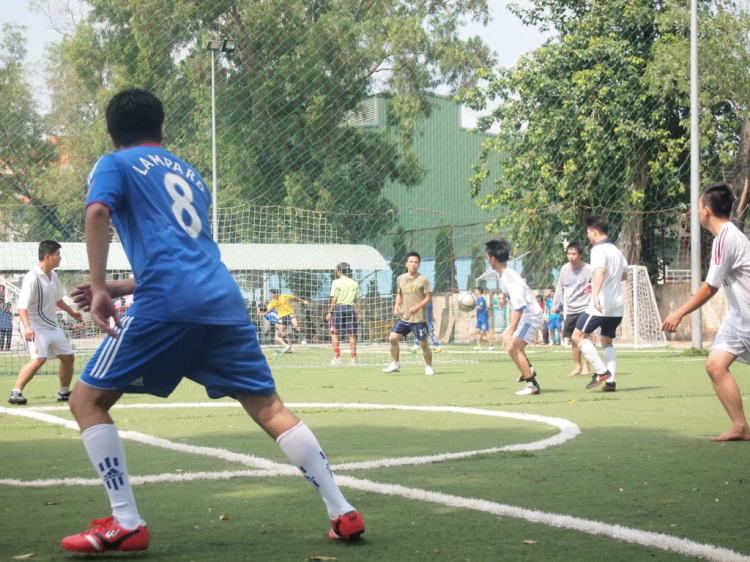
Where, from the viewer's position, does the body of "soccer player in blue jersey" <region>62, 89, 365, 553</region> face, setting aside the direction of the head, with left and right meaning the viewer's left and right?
facing away from the viewer and to the left of the viewer

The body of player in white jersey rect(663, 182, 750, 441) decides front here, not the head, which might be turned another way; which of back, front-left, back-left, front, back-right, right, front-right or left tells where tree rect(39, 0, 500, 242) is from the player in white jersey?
front-right

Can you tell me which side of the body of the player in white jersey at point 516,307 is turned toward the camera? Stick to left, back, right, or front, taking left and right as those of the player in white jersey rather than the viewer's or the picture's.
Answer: left

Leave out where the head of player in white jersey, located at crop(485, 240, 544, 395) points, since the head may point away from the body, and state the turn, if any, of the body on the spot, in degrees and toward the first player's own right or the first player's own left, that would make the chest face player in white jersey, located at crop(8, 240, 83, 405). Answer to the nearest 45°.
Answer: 0° — they already face them

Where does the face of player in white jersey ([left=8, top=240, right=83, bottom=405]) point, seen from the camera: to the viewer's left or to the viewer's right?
to the viewer's right

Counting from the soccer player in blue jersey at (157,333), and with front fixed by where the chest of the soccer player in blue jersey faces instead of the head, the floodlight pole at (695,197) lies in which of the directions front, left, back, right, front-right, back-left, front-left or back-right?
right

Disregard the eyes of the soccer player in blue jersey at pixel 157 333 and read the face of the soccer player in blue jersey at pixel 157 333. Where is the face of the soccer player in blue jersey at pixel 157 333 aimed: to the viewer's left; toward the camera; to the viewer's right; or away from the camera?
away from the camera

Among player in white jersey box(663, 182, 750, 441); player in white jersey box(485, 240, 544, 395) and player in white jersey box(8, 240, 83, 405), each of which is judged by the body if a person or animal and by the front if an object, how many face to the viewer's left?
2

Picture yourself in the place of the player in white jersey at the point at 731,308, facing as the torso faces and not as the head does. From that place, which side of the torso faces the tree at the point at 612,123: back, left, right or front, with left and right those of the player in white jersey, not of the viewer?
right

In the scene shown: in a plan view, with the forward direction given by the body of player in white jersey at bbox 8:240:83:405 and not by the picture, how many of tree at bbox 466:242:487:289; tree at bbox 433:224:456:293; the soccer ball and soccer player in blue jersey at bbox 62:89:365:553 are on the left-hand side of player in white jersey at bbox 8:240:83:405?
3

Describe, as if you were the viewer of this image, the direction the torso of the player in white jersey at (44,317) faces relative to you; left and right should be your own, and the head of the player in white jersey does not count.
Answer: facing the viewer and to the right of the viewer

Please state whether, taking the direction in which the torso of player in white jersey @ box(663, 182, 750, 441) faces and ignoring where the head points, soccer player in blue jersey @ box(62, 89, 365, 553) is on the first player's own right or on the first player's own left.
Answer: on the first player's own left

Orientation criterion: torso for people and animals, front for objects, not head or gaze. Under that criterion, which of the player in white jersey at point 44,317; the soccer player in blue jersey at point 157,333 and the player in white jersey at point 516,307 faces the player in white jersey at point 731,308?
the player in white jersey at point 44,317

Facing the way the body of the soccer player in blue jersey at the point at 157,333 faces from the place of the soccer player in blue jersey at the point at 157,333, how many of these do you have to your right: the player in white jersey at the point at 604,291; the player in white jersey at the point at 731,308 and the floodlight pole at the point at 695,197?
3
